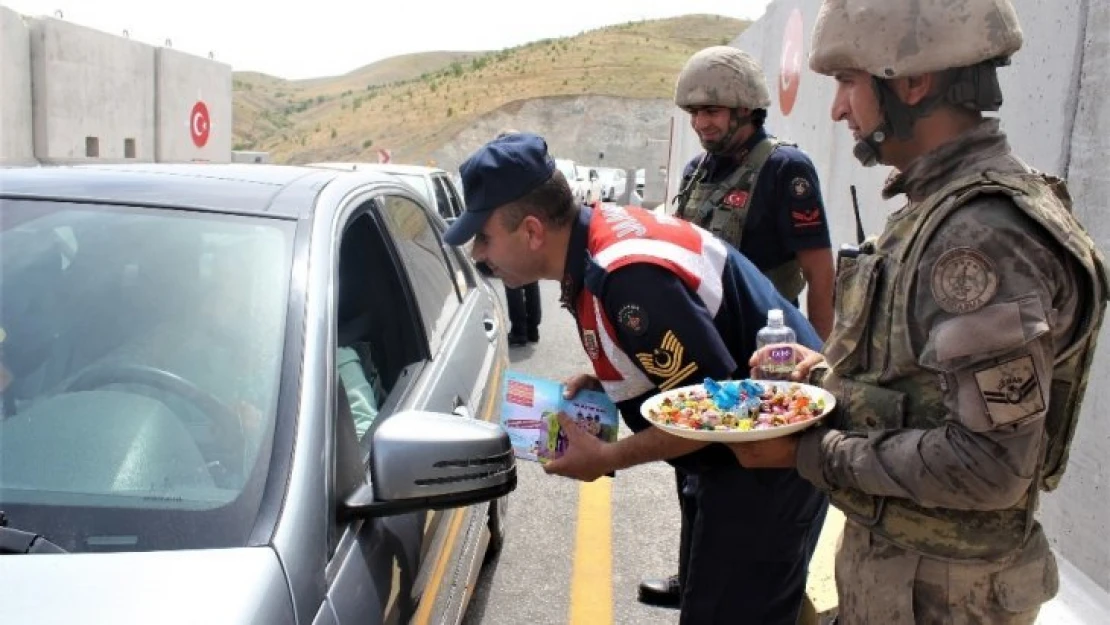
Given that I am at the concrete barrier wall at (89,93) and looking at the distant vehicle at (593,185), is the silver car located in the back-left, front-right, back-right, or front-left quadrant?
back-right

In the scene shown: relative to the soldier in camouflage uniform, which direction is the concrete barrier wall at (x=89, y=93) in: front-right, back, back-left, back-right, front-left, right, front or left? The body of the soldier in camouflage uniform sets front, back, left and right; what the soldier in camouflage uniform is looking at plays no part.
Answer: front-right

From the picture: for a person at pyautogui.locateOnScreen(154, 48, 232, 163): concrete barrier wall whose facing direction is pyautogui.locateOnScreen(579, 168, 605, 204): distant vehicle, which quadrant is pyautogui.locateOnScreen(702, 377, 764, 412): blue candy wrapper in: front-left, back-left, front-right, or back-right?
back-right

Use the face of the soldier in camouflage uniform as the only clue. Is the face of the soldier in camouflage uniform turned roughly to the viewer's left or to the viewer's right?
to the viewer's left

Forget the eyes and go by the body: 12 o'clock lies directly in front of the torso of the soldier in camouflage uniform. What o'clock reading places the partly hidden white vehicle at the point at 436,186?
The partly hidden white vehicle is roughly at 2 o'clock from the soldier in camouflage uniform.

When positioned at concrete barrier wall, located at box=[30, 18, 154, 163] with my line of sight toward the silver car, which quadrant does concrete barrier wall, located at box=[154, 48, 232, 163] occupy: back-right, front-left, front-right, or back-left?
back-left

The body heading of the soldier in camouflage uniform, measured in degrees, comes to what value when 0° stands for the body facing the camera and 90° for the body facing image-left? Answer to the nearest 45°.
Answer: approximately 90°

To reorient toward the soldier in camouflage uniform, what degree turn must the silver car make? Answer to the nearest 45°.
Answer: approximately 45° to its left

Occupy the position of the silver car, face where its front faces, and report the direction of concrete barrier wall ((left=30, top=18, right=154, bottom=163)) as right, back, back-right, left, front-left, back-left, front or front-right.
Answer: back

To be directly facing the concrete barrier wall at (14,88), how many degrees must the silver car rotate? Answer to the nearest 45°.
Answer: approximately 180°

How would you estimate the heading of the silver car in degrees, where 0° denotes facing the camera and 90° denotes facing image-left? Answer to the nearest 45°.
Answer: approximately 0°

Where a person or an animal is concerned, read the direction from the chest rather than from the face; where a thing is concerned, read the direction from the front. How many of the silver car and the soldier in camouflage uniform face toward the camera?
1

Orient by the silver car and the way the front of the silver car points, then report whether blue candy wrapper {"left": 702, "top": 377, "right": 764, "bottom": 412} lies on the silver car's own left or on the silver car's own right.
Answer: on the silver car's own left

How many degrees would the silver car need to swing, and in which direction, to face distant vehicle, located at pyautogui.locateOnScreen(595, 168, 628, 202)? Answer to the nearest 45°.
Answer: approximately 180°
